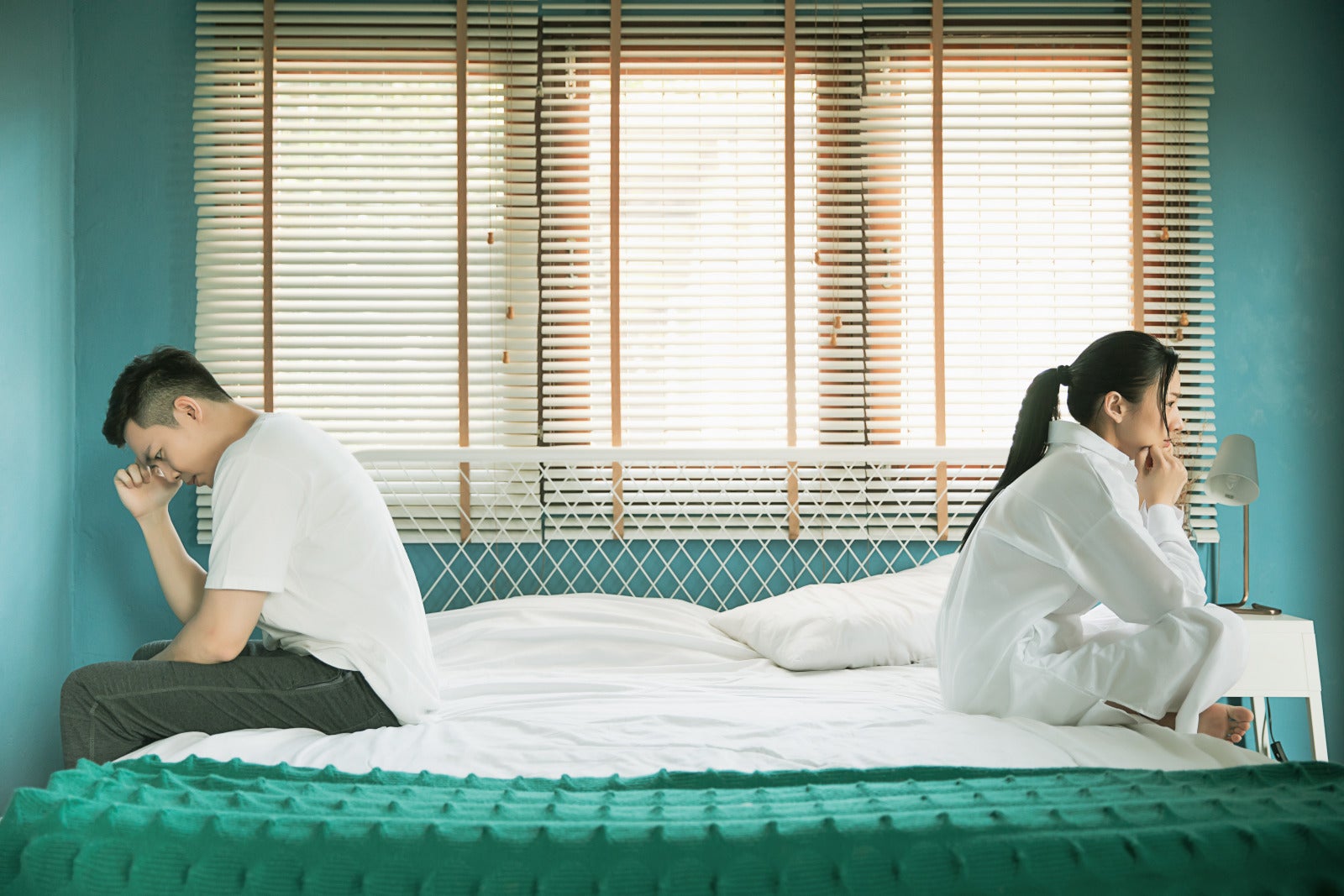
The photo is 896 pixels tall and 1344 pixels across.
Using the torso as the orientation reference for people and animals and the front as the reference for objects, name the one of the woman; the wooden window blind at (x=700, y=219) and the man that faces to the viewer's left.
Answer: the man

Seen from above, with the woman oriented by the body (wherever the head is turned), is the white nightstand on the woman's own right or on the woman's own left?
on the woman's own left

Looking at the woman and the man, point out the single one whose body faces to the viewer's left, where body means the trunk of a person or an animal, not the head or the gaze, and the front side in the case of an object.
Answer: the man

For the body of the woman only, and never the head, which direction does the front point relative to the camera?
to the viewer's right

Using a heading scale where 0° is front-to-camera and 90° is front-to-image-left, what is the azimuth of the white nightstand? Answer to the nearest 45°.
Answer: approximately 0°

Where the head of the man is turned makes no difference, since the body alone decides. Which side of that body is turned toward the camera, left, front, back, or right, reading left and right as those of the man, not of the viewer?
left

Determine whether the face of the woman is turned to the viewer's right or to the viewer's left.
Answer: to the viewer's right

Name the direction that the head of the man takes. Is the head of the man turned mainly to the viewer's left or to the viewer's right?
to the viewer's left
